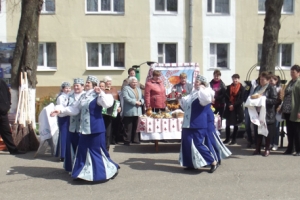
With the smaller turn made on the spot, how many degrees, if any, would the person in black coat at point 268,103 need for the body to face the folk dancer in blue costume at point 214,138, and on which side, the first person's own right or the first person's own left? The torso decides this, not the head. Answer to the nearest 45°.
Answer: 0° — they already face them

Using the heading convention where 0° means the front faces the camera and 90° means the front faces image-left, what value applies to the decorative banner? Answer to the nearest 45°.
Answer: approximately 0°
